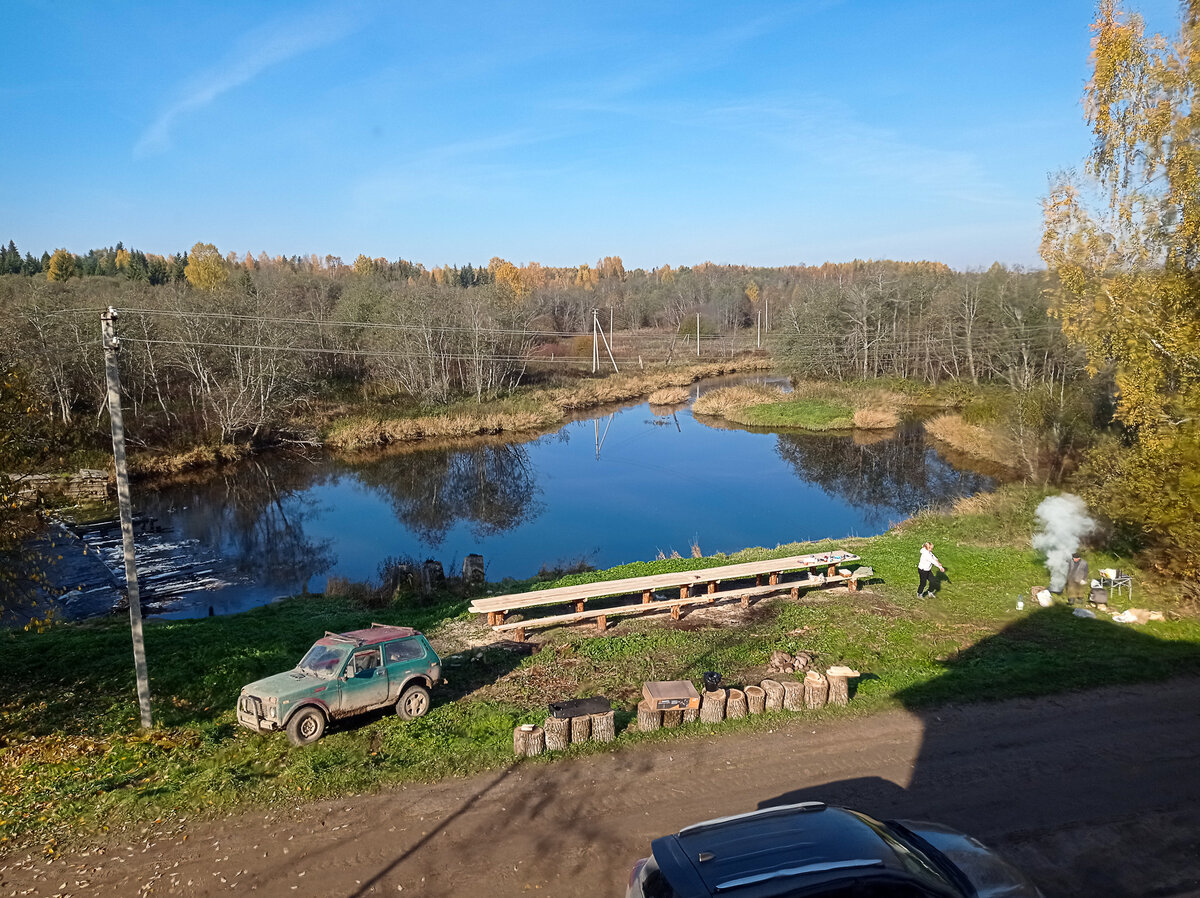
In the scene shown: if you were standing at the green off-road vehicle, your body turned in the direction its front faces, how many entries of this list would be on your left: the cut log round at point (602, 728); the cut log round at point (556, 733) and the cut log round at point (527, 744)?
3

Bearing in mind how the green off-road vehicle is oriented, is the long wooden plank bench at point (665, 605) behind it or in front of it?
behind

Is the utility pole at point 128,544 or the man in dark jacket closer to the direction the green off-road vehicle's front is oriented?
the utility pole

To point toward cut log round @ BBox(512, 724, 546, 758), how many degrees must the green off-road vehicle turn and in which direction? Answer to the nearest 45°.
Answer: approximately 90° to its left

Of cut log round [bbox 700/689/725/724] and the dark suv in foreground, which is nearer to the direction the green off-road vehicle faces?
the dark suv in foreground

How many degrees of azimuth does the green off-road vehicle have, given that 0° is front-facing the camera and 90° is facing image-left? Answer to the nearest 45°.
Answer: approximately 45°

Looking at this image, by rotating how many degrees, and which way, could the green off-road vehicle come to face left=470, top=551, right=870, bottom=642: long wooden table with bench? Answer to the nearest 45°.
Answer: approximately 180°

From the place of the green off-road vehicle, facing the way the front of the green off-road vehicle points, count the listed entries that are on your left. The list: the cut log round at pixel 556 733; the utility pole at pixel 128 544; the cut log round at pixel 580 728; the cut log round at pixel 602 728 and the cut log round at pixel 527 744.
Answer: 4

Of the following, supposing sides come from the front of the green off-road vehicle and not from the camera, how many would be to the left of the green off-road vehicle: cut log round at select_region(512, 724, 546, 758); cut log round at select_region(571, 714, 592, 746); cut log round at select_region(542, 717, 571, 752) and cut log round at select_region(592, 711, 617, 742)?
4

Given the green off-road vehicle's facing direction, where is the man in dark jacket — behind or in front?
behind
